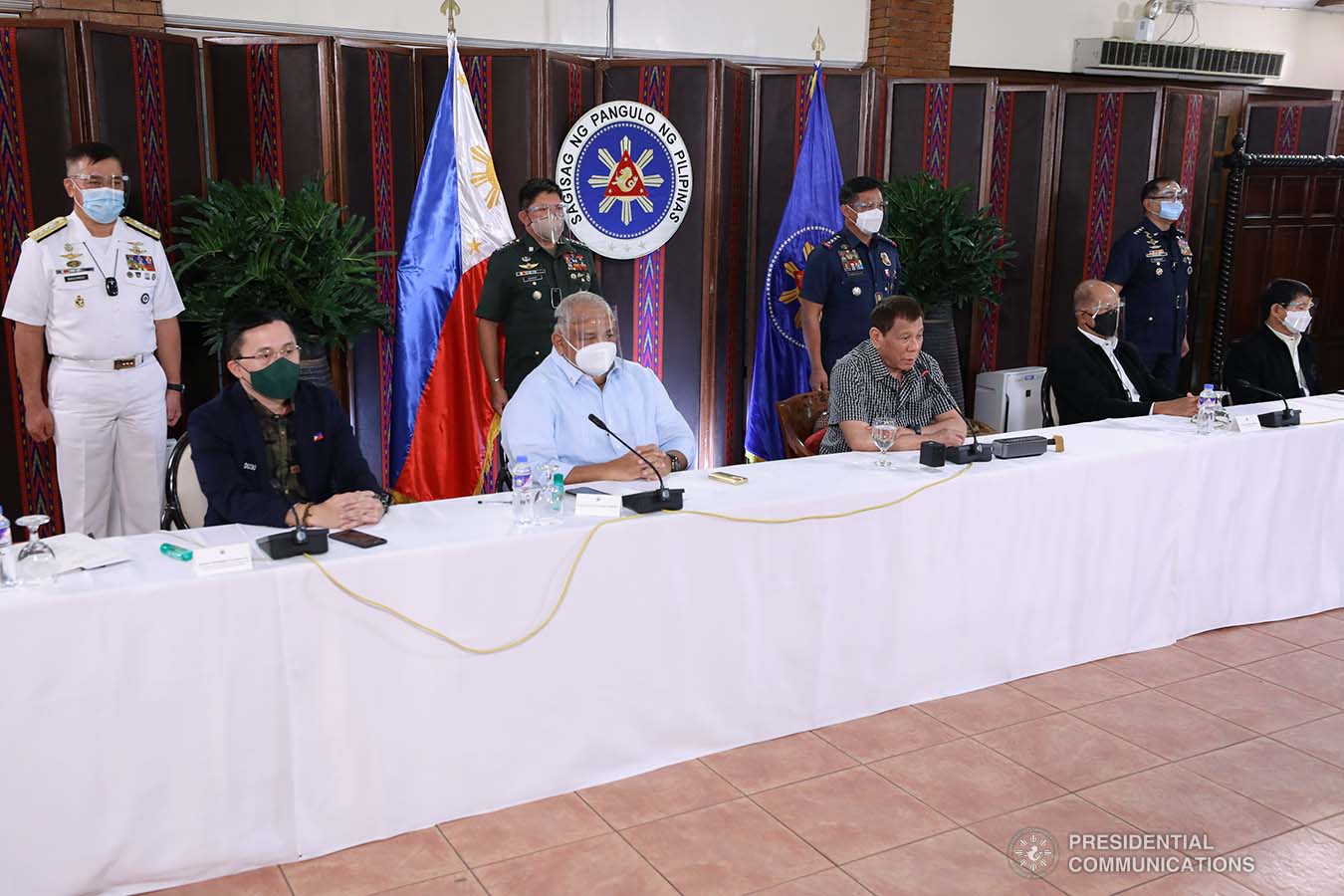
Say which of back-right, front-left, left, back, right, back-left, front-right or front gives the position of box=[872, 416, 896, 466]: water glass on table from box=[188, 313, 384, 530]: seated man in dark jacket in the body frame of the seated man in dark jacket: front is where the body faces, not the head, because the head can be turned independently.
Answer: front-left

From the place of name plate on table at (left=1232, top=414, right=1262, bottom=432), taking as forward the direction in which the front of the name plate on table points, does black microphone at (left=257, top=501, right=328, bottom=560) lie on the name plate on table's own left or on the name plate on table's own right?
on the name plate on table's own right

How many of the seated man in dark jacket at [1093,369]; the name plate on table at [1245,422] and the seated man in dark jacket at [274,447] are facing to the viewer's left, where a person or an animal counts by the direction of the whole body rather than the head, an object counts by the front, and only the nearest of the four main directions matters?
0

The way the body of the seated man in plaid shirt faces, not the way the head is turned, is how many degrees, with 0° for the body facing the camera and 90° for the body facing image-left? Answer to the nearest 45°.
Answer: approximately 315°

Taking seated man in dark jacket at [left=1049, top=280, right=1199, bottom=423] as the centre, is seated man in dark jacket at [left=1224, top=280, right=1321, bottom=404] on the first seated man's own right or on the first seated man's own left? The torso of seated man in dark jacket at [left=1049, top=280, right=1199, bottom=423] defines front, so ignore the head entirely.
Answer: on the first seated man's own left

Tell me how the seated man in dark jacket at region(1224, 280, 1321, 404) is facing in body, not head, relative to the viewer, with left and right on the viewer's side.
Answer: facing the viewer and to the right of the viewer

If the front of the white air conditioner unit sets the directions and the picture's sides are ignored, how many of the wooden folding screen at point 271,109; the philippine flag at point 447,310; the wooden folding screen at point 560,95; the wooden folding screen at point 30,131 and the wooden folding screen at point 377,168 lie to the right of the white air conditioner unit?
5

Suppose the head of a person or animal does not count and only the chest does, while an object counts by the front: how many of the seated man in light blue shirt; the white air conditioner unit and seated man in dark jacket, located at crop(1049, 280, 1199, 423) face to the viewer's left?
0

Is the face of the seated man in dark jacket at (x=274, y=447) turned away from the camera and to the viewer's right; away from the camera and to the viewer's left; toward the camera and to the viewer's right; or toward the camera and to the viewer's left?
toward the camera and to the viewer's right

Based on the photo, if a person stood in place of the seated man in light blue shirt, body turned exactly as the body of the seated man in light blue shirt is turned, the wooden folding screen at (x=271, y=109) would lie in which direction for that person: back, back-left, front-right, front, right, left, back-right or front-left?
back

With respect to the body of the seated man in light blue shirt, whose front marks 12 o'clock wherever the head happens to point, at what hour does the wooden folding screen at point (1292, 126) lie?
The wooden folding screen is roughly at 9 o'clock from the seated man in light blue shirt.

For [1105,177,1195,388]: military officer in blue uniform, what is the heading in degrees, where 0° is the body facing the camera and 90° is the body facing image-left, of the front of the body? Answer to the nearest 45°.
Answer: approximately 315°

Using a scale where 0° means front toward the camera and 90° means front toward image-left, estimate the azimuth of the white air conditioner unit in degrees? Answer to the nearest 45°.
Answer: approximately 315°

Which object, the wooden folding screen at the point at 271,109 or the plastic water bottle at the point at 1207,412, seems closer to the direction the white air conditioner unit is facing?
the plastic water bottle

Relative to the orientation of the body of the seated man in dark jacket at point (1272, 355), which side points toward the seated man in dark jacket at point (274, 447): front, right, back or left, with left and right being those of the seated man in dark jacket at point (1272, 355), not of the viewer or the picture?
right

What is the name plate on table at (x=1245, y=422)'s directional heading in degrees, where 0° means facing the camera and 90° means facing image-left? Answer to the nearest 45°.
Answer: approximately 315°

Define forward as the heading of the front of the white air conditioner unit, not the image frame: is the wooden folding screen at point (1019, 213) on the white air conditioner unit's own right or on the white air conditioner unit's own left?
on the white air conditioner unit's own right

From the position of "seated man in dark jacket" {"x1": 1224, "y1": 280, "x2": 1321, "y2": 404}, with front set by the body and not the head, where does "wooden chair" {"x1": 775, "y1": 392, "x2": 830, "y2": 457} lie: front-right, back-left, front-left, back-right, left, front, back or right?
right
